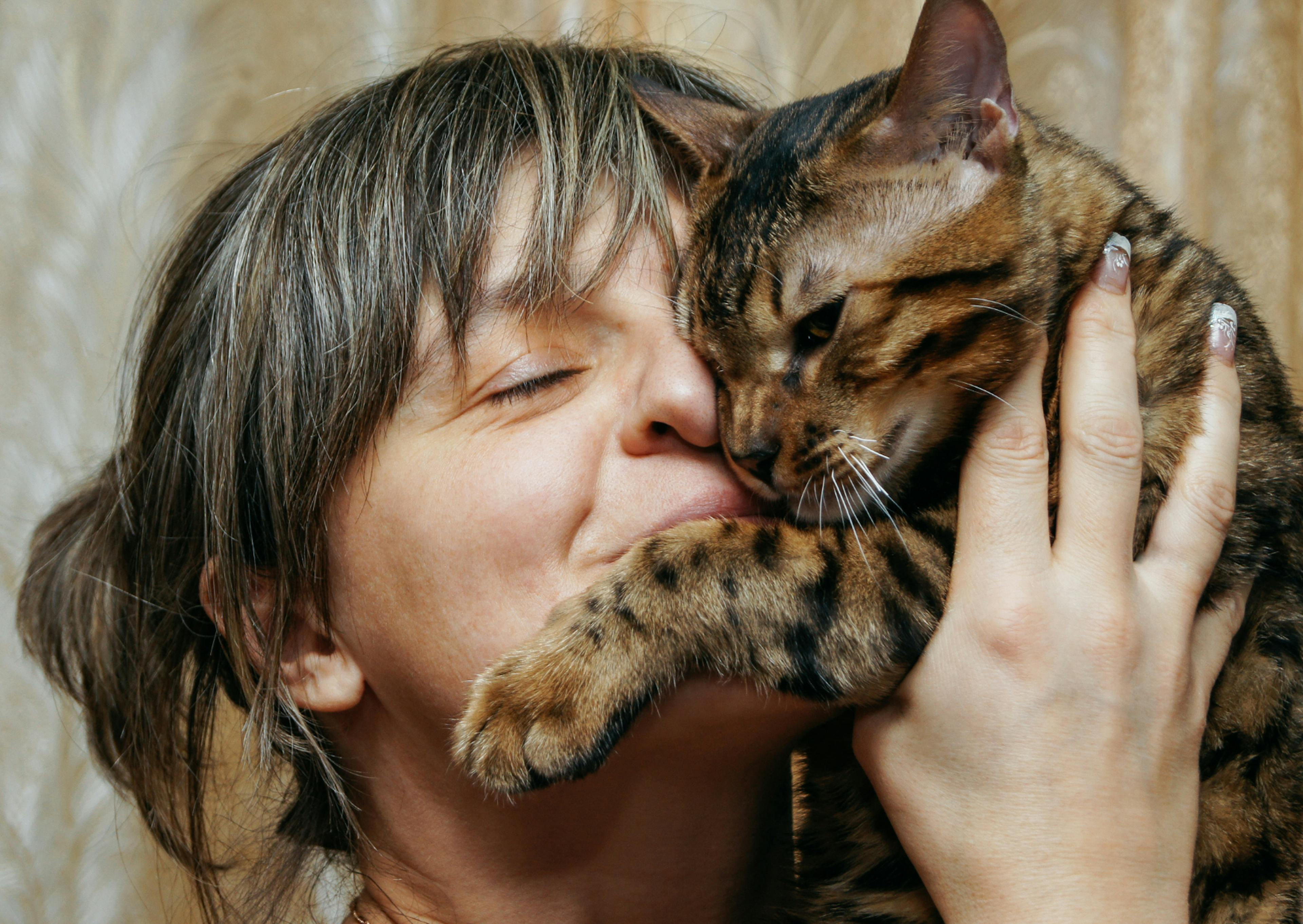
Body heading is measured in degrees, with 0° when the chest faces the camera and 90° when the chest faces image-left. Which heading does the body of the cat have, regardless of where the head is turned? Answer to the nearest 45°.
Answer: approximately 45°

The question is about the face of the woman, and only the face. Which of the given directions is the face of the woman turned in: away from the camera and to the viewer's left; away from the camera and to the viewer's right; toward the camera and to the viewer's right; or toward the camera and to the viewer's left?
toward the camera and to the viewer's right
